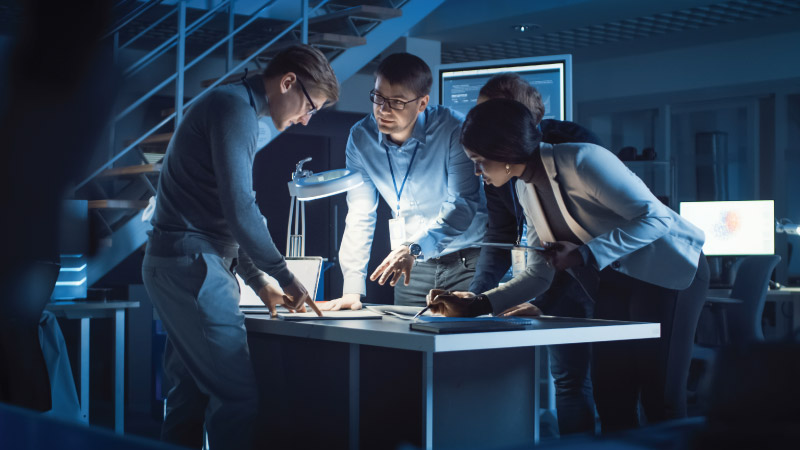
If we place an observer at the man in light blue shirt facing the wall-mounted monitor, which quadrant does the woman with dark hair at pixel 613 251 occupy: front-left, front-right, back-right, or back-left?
back-right

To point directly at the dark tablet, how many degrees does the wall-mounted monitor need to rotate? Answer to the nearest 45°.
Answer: approximately 45° to its left

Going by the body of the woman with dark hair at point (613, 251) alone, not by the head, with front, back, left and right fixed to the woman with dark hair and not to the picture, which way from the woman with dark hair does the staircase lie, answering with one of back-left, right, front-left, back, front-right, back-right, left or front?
front-right

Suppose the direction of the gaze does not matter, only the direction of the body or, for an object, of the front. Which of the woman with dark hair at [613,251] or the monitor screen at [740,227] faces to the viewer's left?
the woman with dark hair

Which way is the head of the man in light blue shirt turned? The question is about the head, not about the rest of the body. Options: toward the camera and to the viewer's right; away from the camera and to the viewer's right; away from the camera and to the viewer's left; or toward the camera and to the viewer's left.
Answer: toward the camera and to the viewer's left

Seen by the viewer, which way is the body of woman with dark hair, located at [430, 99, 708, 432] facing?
to the viewer's left

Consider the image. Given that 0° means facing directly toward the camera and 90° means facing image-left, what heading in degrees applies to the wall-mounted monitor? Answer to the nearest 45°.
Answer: approximately 45°

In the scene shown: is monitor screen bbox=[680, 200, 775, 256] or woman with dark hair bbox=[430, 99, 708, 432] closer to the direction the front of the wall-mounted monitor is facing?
the woman with dark hair

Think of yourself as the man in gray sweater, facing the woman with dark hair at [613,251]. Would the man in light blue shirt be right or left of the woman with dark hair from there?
left

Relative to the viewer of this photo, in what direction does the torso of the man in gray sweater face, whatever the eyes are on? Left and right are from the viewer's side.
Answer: facing to the right of the viewer

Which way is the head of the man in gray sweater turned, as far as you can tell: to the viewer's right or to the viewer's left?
to the viewer's right

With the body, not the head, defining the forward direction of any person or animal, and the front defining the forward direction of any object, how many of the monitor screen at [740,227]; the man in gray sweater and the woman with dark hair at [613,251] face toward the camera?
1

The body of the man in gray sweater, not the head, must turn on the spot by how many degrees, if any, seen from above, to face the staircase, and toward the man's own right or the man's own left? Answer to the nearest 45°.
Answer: approximately 90° to the man's own left

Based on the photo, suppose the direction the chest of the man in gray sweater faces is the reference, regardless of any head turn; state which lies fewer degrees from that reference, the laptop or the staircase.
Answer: the laptop

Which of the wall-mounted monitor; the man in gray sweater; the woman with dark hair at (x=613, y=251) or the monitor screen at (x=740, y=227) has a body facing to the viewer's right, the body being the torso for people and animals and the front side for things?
the man in gray sweater

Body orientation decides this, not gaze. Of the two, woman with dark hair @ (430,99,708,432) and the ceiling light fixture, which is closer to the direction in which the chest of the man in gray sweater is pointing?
the woman with dark hair

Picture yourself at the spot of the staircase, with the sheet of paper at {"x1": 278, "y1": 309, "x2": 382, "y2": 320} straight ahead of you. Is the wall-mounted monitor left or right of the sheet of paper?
left

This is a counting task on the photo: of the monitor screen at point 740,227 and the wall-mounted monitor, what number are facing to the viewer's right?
0
